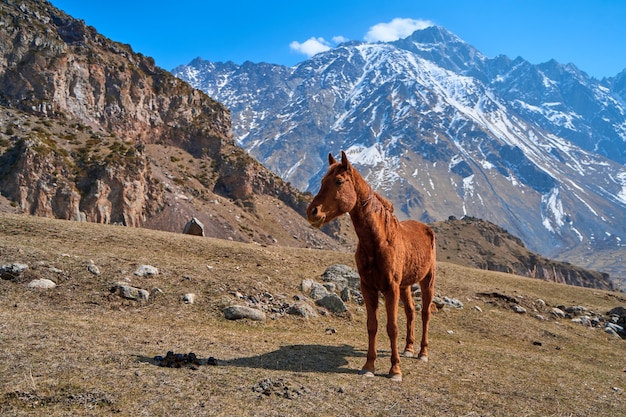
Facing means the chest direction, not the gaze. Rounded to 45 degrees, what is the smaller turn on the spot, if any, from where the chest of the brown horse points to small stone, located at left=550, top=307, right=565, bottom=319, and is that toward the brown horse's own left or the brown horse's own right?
approximately 180°

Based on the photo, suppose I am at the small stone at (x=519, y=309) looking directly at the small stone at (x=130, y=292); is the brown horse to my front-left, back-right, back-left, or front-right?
front-left

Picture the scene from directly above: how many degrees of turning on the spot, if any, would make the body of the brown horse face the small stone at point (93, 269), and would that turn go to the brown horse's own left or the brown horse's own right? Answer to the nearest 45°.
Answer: approximately 90° to the brown horse's own right

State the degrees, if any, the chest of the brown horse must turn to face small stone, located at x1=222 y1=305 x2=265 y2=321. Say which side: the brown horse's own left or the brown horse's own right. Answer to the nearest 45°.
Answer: approximately 90° to the brown horse's own right

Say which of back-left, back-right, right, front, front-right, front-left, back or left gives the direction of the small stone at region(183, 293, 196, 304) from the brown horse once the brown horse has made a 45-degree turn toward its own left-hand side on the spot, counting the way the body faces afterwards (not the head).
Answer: back-right

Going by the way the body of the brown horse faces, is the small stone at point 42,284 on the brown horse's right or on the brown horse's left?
on the brown horse's right

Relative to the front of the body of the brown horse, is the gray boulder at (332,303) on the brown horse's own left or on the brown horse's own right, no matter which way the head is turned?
on the brown horse's own right

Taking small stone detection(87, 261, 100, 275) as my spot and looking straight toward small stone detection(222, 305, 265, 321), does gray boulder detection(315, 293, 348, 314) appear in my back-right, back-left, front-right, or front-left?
front-left

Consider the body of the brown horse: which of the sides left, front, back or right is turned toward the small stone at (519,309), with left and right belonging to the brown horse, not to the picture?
back

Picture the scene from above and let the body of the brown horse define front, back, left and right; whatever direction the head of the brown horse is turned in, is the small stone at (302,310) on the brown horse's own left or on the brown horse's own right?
on the brown horse's own right

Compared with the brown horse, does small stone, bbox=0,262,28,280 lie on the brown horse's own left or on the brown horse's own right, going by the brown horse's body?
on the brown horse's own right

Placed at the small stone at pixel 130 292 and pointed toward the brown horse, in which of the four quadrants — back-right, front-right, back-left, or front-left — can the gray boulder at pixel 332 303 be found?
front-left

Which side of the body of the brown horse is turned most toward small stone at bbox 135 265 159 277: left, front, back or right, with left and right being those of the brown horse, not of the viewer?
right
